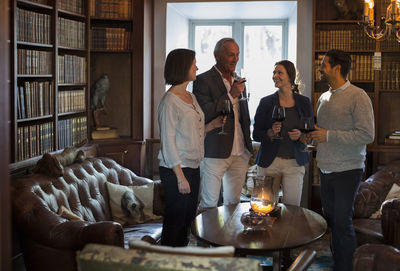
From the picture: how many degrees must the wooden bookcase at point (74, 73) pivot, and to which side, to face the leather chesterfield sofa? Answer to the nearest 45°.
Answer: approximately 45° to its right

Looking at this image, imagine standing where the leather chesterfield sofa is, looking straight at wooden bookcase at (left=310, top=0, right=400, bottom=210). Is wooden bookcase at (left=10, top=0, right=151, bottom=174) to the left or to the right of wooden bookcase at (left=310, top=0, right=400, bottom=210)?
left

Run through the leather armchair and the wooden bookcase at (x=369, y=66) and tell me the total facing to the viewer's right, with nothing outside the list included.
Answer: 0

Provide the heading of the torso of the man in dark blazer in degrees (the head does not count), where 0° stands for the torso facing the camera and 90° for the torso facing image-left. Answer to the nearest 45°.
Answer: approximately 315°

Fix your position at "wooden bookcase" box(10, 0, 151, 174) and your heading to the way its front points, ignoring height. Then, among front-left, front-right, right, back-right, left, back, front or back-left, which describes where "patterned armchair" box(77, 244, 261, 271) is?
front-right

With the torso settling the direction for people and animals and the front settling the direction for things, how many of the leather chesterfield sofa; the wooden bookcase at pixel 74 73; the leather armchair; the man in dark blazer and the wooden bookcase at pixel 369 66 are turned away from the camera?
0

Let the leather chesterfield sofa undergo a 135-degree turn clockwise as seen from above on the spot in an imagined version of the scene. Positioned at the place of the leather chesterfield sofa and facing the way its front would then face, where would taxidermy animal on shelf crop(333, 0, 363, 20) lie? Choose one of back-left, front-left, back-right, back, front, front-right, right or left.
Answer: back-right

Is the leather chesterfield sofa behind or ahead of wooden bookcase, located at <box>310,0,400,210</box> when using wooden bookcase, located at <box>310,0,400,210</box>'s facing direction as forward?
ahead

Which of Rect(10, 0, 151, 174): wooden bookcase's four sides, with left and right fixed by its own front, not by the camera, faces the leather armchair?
front

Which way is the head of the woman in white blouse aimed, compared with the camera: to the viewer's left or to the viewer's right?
to the viewer's right

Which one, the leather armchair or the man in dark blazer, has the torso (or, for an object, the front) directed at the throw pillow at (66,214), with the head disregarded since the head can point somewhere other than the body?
the leather armchair

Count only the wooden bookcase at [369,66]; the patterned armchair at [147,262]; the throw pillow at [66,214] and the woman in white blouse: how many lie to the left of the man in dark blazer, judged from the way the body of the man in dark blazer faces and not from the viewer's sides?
1

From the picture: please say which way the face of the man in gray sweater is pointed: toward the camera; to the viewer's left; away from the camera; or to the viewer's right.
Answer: to the viewer's left

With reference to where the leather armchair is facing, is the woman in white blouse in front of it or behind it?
in front
